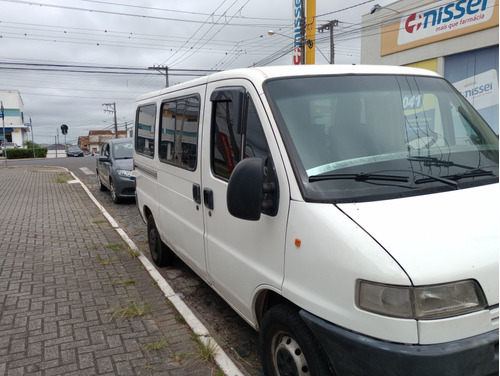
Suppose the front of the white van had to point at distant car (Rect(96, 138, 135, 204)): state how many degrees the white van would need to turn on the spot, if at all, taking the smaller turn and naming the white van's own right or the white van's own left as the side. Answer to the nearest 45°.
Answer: approximately 180°

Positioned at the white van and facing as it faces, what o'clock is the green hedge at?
The green hedge is roughly at 6 o'clock from the white van.

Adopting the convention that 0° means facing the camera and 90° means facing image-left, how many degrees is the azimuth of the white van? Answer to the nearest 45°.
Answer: approximately 315°

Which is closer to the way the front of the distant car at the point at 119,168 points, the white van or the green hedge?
the white van
